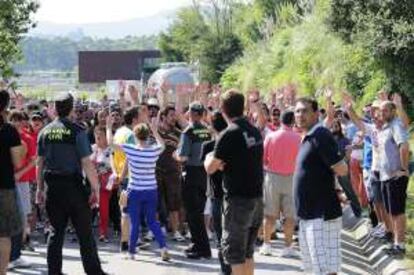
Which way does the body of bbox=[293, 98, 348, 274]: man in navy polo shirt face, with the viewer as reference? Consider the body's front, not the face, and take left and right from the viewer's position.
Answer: facing the viewer and to the left of the viewer

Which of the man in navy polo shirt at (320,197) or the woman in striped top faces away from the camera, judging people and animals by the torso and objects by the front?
the woman in striped top

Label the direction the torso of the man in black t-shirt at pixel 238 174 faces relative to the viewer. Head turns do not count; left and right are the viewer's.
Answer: facing away from the viewer and to the left of the viewer

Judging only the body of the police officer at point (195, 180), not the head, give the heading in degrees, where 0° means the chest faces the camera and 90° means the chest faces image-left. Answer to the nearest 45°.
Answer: approximately 135°

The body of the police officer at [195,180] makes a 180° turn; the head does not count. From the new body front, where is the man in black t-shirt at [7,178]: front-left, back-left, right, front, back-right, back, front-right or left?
right

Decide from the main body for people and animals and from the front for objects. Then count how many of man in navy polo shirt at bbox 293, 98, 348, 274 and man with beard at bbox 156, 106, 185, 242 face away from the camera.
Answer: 0

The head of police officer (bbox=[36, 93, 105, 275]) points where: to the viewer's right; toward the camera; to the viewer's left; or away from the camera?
away from the camera

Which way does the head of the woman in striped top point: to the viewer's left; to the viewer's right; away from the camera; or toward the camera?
away from the camera

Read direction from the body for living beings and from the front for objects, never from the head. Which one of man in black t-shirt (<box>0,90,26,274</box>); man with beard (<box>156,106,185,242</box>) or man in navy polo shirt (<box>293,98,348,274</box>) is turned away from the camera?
man in black t-shirt (<box>0,90,26,274</box>)

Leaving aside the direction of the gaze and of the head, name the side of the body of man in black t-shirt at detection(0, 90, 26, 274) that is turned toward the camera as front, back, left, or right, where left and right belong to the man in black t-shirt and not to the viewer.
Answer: back

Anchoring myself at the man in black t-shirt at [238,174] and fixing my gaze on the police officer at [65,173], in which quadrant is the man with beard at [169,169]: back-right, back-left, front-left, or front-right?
front-right

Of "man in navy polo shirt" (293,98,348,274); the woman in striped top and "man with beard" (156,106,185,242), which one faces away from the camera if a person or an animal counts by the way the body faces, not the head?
the woman in striped top

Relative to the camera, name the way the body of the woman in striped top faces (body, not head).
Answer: away from the camera

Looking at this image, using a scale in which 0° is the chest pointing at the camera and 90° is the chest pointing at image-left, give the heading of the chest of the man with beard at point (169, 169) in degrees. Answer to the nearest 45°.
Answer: approximately 315°
